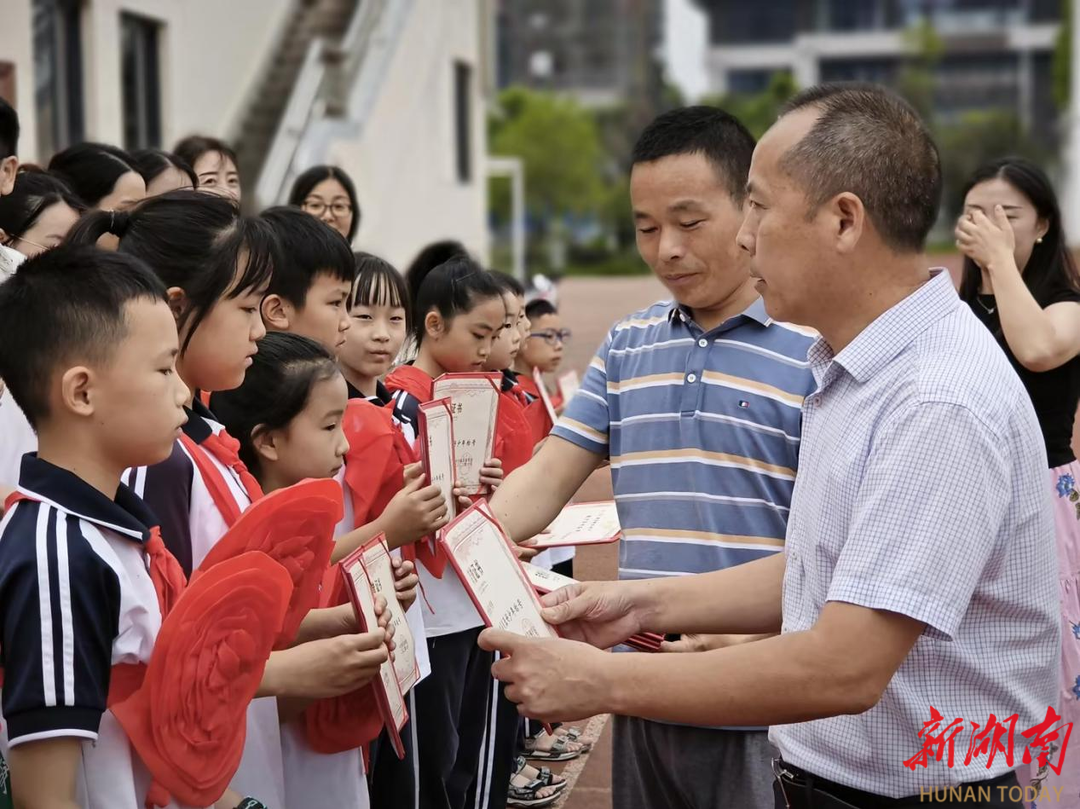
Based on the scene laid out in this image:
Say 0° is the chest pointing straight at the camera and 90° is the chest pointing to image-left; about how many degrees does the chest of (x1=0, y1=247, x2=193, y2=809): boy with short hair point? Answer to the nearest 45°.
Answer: approximately 270°

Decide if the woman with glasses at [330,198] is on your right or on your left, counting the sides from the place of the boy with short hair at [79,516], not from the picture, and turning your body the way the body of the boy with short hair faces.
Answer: on your left

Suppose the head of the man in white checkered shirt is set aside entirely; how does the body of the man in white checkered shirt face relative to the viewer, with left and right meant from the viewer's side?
facing to the left of the viewer

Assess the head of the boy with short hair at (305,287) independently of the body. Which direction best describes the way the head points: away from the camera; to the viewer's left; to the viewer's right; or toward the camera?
to the viewer's right

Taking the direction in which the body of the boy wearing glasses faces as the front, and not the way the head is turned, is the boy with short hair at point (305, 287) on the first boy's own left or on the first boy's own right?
on the first boy's own right

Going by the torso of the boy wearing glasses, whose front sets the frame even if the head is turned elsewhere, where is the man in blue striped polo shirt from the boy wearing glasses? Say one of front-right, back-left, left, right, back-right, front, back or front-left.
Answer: front-right

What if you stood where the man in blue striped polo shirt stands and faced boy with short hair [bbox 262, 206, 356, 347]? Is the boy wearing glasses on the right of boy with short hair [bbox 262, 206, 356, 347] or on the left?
right

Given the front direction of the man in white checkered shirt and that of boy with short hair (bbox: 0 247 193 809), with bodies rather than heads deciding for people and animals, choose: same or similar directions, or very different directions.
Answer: very different directions

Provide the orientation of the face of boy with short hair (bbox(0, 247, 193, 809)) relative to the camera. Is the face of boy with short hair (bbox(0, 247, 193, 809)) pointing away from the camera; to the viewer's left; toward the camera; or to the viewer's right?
to the viewer's right

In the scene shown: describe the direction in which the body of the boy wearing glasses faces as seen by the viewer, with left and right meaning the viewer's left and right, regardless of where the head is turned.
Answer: facing the viewer and to the right of the viewer

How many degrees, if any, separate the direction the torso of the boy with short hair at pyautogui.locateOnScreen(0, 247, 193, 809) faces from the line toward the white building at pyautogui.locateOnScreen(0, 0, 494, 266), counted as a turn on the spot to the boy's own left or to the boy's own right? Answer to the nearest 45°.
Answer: approximately 90° to the boy's own left
